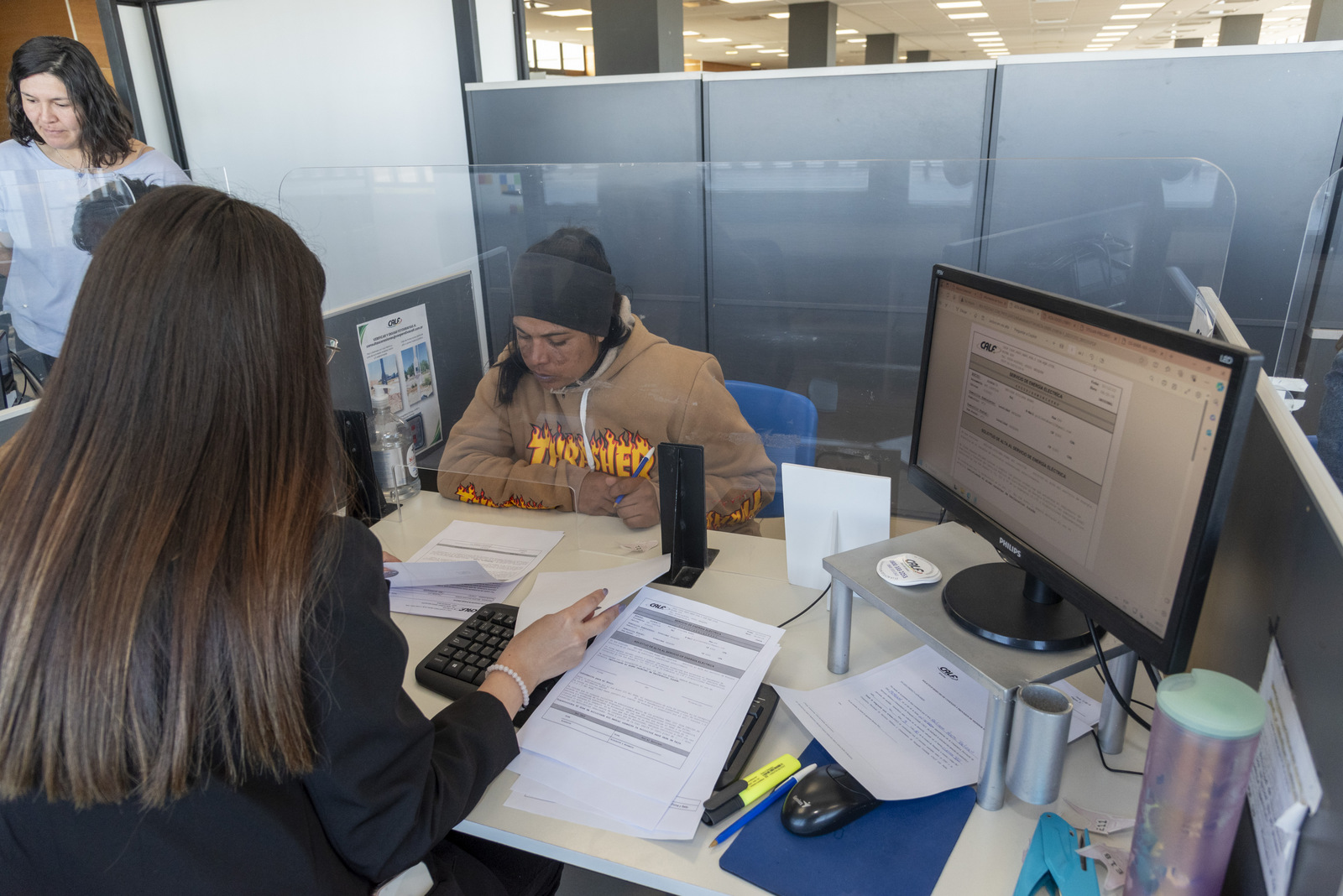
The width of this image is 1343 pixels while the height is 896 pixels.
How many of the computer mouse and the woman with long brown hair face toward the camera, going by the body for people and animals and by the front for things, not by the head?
0

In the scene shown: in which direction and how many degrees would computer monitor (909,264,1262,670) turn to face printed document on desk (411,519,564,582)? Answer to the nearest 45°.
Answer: approximately 45° to its right

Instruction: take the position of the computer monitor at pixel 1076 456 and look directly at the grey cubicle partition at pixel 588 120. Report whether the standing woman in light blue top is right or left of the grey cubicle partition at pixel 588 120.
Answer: left

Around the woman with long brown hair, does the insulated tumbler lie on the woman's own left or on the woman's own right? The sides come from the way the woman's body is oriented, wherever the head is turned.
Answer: on the woman's own right

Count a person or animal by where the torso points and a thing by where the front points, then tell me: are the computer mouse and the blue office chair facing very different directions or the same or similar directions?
very different directions

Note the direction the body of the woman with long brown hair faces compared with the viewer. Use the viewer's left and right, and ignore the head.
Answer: facing away from the viewer and to the right of the viewer

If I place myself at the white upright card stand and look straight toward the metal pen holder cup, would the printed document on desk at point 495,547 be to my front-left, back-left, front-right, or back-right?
back-right

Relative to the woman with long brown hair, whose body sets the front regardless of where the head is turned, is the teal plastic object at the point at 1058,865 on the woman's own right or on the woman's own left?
on the woman's own right

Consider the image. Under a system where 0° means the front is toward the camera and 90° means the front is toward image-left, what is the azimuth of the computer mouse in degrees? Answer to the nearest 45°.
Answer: approximately 225°

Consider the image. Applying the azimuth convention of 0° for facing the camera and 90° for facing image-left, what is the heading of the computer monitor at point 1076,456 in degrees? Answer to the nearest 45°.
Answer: approximately 45°

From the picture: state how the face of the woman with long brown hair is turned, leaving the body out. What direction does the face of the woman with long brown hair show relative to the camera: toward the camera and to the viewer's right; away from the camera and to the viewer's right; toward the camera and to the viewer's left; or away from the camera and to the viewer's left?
away from the camera and to the viewer's right

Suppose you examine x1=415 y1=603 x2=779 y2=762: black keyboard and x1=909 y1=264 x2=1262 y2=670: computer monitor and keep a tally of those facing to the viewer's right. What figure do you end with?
0
